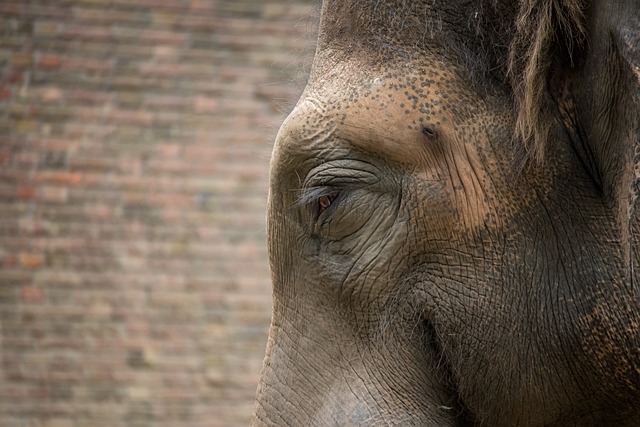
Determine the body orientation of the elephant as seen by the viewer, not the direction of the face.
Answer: to the viewer's left
